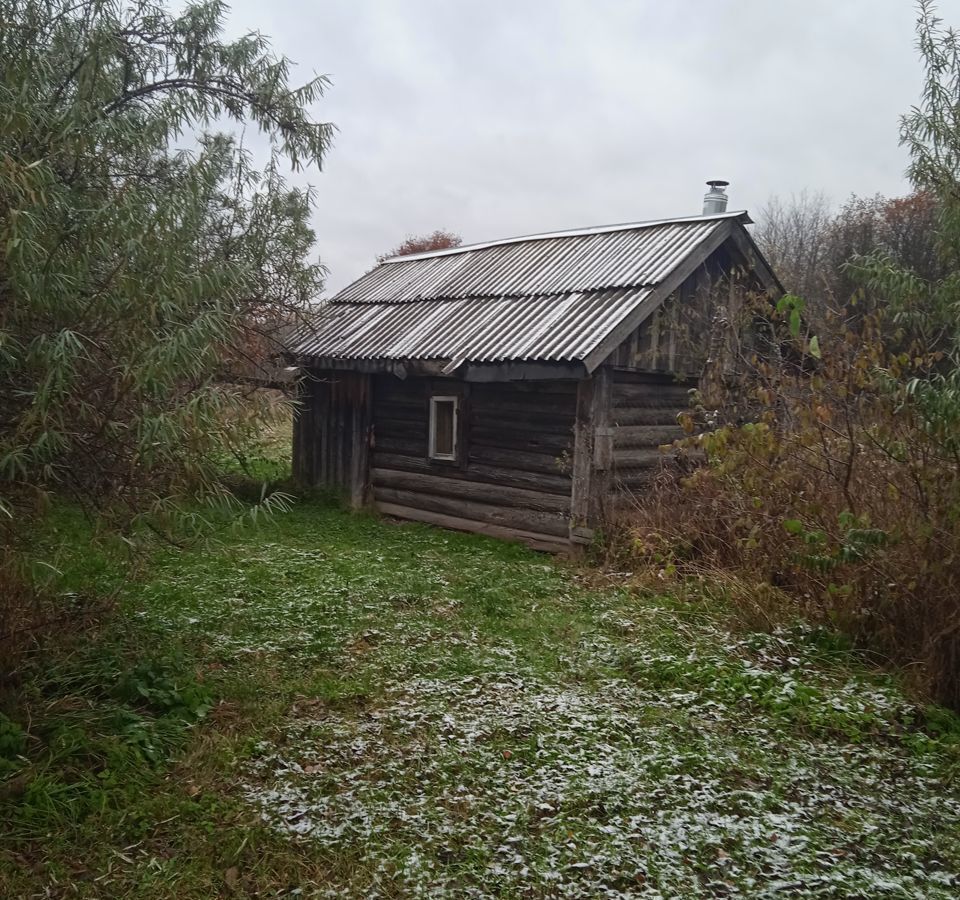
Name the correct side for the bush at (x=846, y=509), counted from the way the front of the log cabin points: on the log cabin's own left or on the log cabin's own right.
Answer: on the log cabin's own left

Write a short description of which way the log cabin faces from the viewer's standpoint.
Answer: facing the viewer and to the left of the viewer
